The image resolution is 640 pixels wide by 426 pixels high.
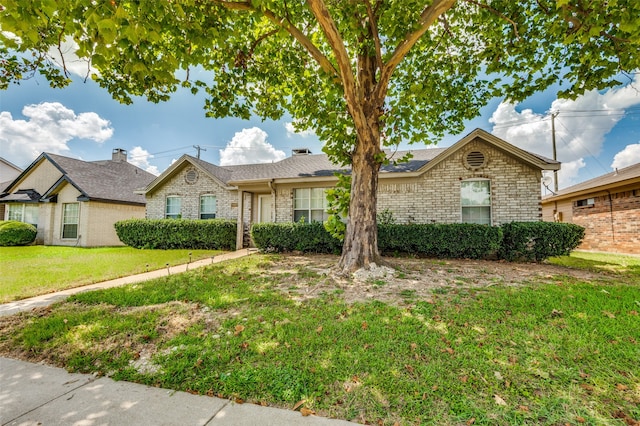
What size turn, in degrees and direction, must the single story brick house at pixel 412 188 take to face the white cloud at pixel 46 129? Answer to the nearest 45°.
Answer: approximately 90° to its right

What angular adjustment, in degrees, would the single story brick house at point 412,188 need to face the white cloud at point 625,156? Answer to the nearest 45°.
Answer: approximately 135° to its left

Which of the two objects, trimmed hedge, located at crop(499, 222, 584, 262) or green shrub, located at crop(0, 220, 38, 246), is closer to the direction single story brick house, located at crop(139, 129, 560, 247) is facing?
the trimmed hedge

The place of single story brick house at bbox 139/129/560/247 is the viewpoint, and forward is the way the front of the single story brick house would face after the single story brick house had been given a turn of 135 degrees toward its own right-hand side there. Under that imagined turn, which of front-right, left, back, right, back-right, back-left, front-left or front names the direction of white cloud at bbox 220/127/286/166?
front

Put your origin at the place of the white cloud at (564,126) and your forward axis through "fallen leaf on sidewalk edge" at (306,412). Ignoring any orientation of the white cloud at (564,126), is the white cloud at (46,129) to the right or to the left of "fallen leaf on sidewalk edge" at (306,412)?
right

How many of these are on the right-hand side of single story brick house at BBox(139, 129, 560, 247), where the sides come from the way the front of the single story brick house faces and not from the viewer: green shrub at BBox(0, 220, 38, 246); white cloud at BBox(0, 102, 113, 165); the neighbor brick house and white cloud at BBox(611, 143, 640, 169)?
2

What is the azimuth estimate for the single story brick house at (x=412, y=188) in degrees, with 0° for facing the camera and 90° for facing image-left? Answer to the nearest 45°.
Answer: approximately 0°

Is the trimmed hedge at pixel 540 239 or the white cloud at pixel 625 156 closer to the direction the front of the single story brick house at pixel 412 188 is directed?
the trimmed hedge

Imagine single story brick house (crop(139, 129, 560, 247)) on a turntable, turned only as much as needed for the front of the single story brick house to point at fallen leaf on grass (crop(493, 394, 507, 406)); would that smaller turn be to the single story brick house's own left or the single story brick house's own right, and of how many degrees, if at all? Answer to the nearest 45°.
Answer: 0° — it already faces it

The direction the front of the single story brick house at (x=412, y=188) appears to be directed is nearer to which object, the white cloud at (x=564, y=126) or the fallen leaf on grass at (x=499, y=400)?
the fallen leaf on grass

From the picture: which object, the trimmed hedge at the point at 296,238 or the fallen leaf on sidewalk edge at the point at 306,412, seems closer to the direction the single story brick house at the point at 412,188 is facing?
the fallen leaf on sidewalk edge

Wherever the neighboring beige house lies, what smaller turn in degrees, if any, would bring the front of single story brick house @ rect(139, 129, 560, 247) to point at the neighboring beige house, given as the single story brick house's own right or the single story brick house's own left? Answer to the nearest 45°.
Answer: approximately 90° to the single story brick house's own right

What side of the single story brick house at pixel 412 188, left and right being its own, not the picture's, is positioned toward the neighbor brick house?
left

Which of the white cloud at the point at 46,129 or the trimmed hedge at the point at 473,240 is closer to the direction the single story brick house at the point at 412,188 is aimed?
the trimmed hedge
